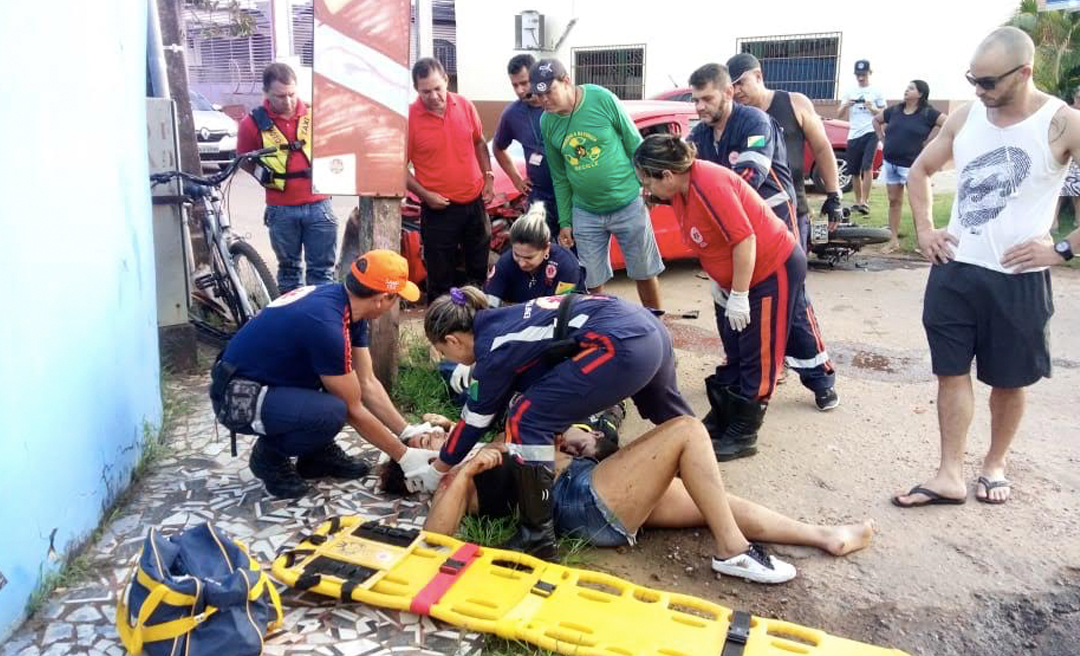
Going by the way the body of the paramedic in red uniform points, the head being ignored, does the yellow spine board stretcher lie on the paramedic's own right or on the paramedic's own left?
on the paramedic's own left

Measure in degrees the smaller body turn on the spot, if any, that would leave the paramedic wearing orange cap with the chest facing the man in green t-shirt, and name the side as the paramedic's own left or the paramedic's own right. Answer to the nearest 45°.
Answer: approximately 45° to the paramedic's own left

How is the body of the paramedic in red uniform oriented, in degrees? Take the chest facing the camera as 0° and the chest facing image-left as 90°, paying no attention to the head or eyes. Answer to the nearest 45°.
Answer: approximately 90°

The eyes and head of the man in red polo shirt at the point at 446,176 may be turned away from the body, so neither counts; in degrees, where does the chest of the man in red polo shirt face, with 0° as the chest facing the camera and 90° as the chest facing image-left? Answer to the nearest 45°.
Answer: approximately 0°

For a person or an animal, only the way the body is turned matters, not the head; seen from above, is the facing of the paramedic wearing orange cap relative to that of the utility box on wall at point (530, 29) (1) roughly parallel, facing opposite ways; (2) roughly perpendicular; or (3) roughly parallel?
roughly perpendicular

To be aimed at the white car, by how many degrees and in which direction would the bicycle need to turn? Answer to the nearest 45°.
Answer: approximately 135° to its left

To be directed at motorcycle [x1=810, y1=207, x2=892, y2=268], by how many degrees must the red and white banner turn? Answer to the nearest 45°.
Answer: approximately 135° to its left

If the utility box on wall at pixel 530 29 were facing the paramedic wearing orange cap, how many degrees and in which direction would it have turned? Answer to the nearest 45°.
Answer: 0° — it already faces them

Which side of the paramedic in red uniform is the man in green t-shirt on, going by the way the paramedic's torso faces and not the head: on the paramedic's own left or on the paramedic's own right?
on the paramedic's own right

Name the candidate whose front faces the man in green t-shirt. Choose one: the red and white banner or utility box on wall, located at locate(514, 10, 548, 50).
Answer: the utility box on wall
